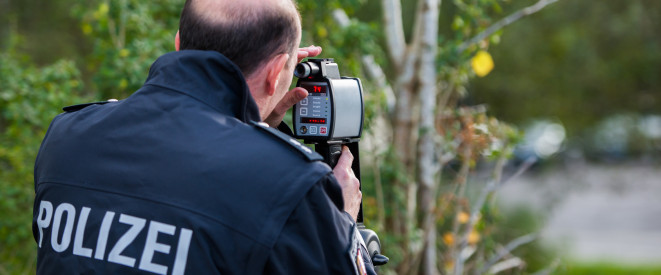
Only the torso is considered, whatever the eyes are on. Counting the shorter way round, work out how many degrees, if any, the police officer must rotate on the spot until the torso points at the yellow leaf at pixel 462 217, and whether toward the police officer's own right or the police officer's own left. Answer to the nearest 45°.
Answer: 0° — they already face it

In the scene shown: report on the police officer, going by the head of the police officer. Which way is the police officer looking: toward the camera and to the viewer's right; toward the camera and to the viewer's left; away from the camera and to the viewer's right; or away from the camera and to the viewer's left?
away from the camera and to the viewer's right

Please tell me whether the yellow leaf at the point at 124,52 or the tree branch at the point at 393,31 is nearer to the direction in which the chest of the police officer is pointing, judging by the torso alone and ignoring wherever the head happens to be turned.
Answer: the tree branch

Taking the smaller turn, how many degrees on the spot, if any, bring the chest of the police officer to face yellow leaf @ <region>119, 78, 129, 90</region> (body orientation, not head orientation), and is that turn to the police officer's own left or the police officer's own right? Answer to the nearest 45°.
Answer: approximately 45° to the police officer's own left

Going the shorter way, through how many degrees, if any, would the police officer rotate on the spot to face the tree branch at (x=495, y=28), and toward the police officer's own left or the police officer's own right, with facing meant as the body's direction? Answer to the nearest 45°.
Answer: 0° — they already face it

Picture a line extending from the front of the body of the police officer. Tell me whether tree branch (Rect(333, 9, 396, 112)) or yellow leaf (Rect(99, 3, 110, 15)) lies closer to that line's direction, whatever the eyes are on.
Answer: the tree branch

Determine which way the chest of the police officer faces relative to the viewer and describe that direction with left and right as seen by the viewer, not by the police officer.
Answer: facing away from the viewer and to the right of the viewer

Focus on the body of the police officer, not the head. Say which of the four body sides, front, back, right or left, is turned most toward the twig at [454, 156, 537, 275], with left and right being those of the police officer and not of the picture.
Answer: front

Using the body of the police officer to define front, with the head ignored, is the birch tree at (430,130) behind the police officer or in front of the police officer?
in front
